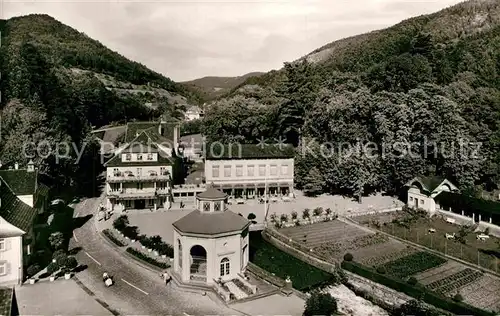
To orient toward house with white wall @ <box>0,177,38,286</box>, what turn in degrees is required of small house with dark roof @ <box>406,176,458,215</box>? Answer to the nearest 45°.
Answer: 0° — it already faces it

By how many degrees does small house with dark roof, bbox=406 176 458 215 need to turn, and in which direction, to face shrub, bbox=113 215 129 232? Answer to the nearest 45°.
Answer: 0° — it already faces it

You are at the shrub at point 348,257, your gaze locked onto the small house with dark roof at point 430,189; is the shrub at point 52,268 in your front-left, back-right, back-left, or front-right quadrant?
back-left

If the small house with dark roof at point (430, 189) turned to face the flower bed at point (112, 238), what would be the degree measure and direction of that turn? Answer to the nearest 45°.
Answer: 0° — it already faces it

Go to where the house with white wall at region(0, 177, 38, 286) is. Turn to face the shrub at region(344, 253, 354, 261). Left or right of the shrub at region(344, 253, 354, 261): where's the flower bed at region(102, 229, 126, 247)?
left

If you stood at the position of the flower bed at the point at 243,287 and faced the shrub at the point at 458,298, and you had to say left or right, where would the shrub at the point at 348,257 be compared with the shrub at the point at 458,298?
left

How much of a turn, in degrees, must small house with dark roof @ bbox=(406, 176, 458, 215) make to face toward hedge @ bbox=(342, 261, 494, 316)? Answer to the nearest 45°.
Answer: approximately 45° to its left

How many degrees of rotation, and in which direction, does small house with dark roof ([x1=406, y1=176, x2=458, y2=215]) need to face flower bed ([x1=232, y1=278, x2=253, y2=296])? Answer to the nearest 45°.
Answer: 0° — it already faces it

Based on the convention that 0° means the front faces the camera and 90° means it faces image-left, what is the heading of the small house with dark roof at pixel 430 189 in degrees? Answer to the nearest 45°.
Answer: approximately 45°

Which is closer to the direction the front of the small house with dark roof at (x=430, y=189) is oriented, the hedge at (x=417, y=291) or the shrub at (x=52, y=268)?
the shrub

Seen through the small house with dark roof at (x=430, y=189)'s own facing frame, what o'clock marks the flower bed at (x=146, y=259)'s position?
The flower bed is roughly at 12 o'clock from the small house with dark roof.
